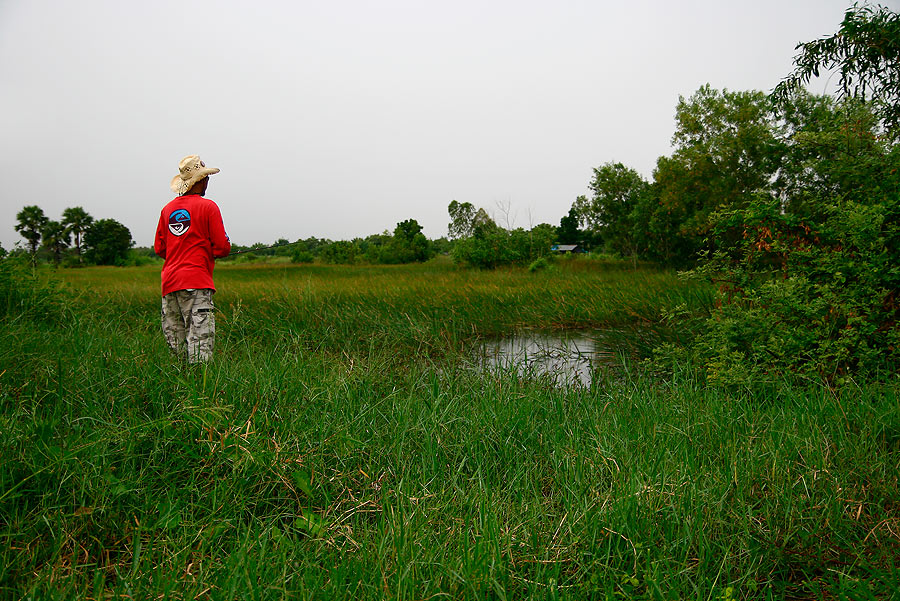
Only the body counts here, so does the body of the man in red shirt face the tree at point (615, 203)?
yes

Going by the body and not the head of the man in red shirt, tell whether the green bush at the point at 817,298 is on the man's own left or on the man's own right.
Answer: on the man's own right

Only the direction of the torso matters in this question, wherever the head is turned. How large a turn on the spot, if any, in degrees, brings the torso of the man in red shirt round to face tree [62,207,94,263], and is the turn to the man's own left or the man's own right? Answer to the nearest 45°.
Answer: approximately 45° to the man's own left

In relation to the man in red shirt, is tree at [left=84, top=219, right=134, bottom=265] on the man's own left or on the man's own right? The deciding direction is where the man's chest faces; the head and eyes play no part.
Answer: on the man's own left

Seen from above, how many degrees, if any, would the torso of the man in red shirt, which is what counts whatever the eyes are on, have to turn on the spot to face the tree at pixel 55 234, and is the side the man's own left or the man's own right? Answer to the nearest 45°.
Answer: approximately 45° to the man's own left

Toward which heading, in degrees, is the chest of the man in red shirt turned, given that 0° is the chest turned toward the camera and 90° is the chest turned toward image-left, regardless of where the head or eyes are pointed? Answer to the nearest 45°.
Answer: approximately 225°

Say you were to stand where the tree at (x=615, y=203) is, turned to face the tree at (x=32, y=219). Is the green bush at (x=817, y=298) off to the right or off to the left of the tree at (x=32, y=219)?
left

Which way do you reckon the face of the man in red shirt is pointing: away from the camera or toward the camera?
away from the camera
